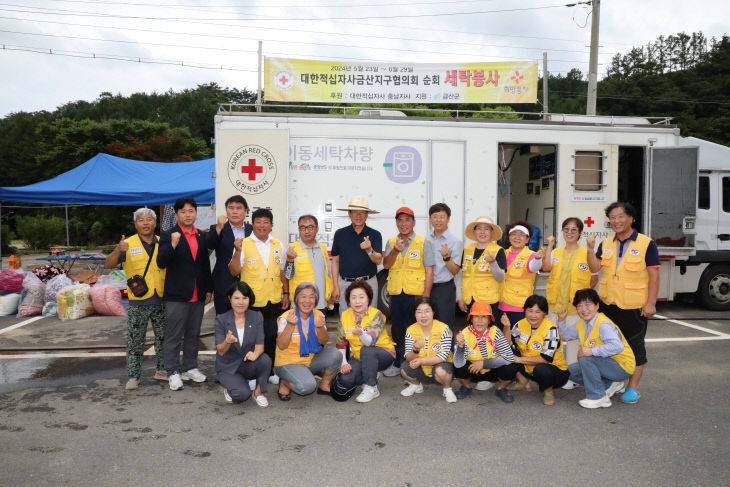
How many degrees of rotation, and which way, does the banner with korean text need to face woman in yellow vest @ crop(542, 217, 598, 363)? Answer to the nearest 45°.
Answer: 0° — it already faces them

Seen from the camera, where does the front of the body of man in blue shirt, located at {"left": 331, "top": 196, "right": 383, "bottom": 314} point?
toward the camera

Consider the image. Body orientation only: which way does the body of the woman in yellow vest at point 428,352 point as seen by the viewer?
toward the camera

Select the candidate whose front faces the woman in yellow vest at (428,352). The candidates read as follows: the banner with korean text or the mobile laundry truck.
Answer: the banner with korean text

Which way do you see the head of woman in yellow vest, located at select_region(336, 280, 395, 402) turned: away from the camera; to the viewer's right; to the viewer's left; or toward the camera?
toward the camera

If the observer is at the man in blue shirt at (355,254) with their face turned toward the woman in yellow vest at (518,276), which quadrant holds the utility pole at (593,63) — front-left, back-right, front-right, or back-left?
front-left

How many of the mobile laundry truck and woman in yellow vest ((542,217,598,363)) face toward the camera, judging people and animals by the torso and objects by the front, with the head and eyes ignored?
1

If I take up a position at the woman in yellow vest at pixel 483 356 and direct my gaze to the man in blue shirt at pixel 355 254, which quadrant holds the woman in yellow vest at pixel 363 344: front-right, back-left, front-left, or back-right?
front-left

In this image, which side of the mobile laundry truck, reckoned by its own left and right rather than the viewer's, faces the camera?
right

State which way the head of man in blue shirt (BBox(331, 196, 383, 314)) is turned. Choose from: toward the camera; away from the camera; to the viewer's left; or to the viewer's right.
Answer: toward the camera

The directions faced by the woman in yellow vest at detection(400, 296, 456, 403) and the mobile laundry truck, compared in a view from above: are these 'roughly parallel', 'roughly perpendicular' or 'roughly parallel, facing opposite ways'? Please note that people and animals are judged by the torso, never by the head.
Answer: roughly perpendicular

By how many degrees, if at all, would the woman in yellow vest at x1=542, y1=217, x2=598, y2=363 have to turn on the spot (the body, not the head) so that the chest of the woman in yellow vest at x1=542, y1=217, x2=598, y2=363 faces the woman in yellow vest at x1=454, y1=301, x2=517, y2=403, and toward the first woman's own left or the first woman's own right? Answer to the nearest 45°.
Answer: approximately 45° to the first woman's own right

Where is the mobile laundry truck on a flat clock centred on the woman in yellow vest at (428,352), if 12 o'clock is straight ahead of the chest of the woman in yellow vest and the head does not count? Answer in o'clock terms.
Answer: The mobile laundry truck is roughly at 6 o'clock from the woman in yellow vest.

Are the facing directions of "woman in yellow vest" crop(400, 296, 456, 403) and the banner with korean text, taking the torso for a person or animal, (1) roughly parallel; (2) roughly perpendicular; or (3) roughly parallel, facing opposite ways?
roughly parallel

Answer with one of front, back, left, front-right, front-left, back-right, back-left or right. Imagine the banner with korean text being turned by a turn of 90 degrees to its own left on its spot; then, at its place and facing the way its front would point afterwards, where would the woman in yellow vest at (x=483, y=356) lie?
right
